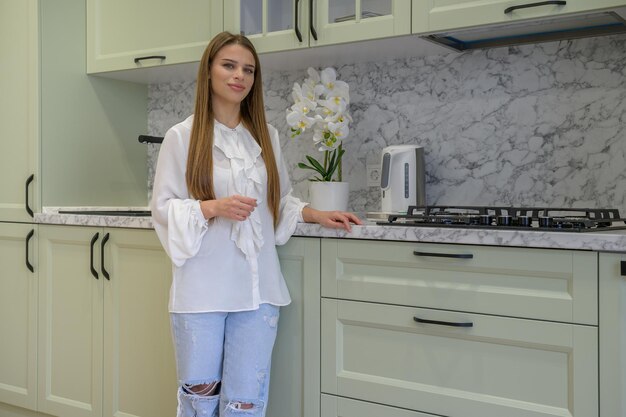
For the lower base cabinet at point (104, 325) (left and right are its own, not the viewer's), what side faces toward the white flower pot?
left

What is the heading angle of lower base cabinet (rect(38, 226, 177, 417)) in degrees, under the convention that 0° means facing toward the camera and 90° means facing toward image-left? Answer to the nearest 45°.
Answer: approximately 45°

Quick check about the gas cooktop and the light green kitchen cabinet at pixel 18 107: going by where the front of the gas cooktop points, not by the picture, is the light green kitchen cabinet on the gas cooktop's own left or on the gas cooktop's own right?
on the gas cooktop's own right

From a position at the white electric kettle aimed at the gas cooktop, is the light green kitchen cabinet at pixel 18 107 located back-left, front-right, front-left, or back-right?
back-right

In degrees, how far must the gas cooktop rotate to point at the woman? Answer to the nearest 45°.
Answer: approximately 90° to its right

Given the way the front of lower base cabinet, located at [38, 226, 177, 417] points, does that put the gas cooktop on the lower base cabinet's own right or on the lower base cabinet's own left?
on the lower base cabinet's own left

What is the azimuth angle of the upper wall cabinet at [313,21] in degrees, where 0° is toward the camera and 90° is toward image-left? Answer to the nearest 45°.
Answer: approximately 45°
